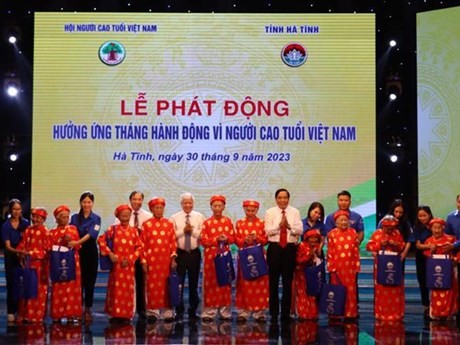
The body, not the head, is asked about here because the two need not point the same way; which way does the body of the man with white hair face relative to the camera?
toward the camera
